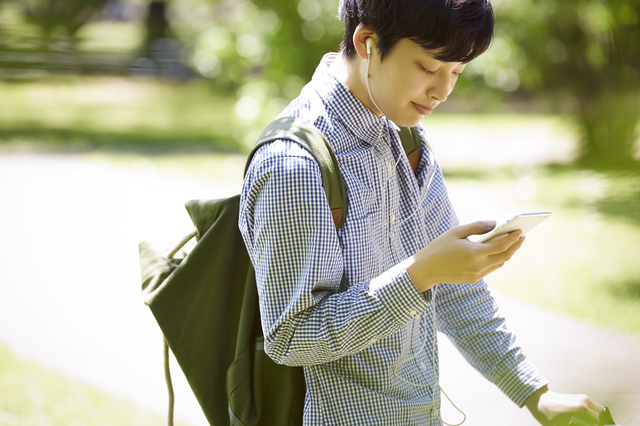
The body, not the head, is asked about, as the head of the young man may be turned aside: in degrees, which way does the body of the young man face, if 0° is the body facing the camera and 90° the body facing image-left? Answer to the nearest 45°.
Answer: approximately 315°

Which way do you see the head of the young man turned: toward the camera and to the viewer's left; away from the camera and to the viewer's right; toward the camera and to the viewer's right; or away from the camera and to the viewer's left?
toward the camera and to the viewer's right
